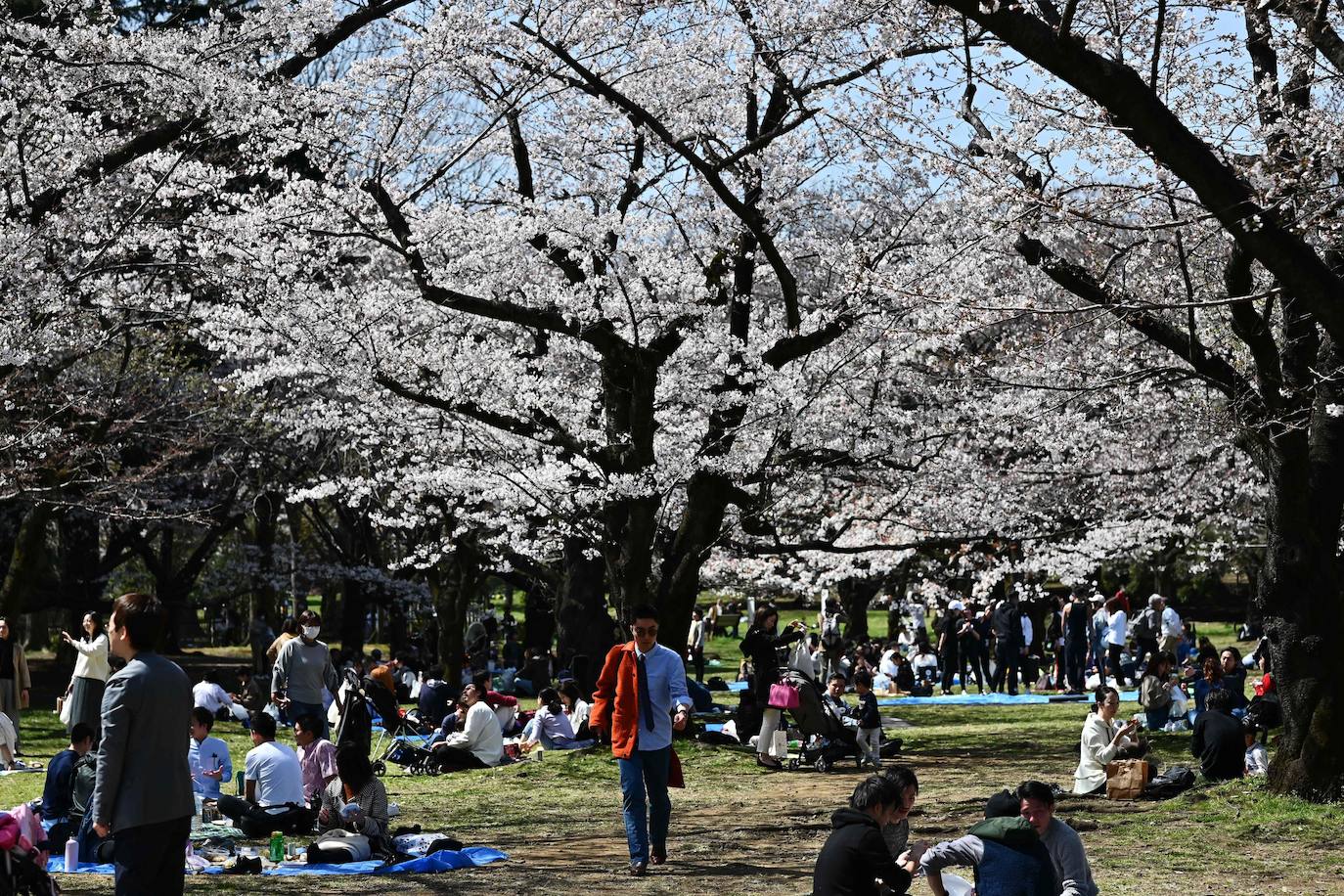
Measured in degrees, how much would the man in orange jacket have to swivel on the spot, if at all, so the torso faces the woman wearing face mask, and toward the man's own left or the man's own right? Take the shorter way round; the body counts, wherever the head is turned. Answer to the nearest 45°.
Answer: approximately 135° to the man's own right

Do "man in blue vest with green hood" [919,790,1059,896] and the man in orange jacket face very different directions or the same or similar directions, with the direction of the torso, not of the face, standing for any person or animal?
very different directions

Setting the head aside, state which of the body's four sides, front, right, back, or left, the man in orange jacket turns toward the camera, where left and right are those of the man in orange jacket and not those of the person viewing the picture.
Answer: front

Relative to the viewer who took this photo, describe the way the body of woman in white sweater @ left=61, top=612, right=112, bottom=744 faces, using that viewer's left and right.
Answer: facing the viewer and to the left of the viewer

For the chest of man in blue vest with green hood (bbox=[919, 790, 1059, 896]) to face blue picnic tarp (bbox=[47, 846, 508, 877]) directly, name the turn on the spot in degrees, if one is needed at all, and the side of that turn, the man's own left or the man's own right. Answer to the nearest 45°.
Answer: approximately 45° to the man's own left

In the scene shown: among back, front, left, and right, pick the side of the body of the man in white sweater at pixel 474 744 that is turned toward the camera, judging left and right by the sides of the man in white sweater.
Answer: left

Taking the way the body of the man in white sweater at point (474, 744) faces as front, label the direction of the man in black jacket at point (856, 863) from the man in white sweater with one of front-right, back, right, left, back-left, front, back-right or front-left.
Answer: left

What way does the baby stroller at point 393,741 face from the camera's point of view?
to the viewer's right

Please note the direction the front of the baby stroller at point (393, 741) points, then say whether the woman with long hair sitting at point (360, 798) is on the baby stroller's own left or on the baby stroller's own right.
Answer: on the baby stroller's own right

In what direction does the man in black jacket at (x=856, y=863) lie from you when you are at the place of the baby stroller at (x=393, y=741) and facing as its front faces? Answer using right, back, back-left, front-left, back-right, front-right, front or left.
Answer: right

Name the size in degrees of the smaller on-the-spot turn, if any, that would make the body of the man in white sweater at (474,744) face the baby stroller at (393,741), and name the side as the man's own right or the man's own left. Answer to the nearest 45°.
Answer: approximately 45° to the man's own right

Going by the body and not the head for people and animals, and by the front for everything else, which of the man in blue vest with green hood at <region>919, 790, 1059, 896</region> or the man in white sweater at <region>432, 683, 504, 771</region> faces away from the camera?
the man in blue vest with green hood

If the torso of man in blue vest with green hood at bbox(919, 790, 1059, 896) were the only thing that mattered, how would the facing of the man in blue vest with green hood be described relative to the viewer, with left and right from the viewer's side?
facing away from the viewer

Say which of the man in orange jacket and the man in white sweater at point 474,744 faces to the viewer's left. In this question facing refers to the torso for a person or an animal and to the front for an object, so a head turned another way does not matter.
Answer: the man in white sweater
